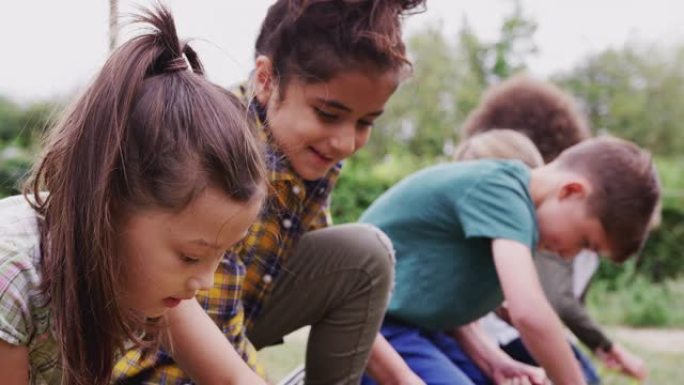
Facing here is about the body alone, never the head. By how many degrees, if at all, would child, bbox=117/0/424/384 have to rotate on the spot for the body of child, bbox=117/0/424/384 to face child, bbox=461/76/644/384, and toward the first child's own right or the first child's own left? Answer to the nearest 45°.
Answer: approximately 90° to the first child's own left

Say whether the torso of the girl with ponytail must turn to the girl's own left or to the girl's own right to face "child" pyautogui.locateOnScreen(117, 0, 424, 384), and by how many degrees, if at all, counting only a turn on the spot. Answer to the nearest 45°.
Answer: approximately 45° to the girl's own left

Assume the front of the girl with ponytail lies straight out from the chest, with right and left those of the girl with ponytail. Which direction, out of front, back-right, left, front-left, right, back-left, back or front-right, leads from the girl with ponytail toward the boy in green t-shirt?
front-left

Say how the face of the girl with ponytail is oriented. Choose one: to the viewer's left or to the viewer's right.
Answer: to the viewer's right

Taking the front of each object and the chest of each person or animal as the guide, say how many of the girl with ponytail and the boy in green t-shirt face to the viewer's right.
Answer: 2

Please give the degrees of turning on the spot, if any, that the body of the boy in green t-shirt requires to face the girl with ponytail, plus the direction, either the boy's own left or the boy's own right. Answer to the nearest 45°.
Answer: approximately 90° to the boy's own right

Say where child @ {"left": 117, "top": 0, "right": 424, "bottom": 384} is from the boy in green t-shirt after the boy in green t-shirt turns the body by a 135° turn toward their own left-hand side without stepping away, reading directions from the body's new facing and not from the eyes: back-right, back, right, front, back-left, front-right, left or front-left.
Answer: left

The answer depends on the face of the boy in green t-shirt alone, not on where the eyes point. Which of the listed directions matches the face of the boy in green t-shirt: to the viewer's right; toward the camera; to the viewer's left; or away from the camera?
to the viewer's right

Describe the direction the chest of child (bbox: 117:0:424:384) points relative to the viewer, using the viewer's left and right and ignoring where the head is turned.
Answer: facing the viewer and to the right of the viewer

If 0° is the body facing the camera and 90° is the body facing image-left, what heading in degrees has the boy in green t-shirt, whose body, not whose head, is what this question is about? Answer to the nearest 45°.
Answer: approximately 270°

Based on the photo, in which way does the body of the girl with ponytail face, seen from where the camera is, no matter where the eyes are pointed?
to the viewer's right
